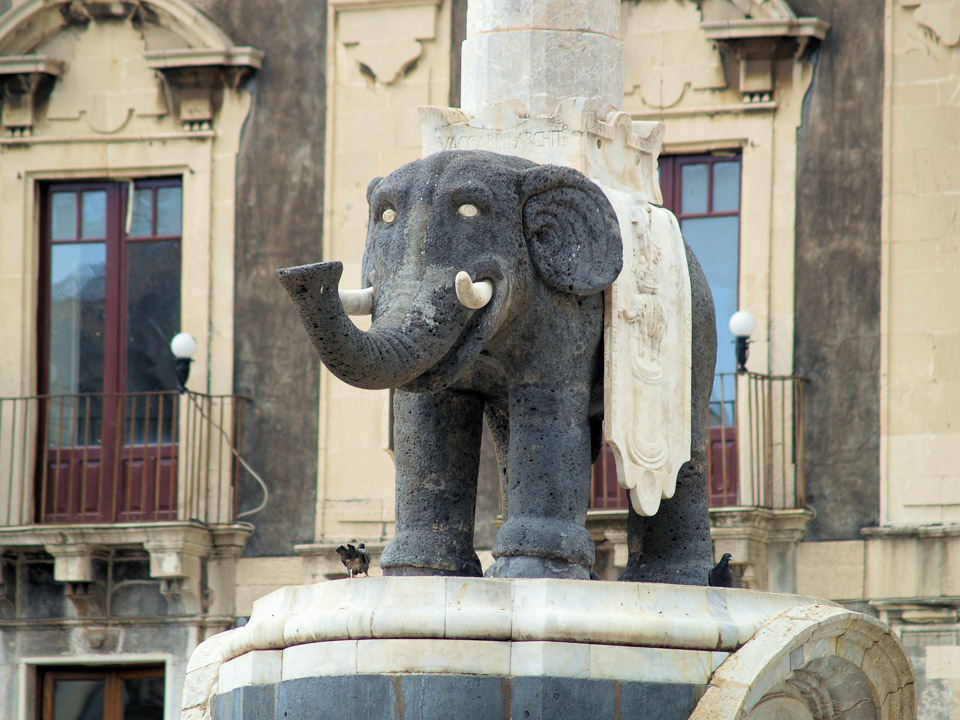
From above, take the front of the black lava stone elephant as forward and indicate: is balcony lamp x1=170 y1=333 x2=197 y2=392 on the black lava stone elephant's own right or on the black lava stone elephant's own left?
on the black lava stone elephant's own right

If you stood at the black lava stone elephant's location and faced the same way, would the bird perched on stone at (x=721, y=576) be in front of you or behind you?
behind

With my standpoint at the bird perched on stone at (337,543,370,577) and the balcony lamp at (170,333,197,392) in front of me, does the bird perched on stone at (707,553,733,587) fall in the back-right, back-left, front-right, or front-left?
back-right

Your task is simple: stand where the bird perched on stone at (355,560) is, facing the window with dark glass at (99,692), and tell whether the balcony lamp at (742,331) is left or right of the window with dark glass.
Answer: right

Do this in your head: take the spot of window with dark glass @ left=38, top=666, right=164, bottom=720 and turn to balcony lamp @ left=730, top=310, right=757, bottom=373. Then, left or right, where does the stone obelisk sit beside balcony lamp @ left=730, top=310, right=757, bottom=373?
right

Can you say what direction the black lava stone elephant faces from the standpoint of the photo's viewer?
facing the viewer and to the left of the viewer

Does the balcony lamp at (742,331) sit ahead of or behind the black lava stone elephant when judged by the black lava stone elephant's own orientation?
behind
